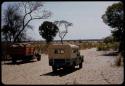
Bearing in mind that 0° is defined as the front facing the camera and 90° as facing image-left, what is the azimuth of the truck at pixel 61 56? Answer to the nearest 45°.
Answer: approximately 225°
